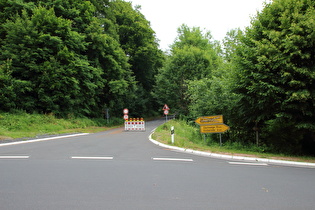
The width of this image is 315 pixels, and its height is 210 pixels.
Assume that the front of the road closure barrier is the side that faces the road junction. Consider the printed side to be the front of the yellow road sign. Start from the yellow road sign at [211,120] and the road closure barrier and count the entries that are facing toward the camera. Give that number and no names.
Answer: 2

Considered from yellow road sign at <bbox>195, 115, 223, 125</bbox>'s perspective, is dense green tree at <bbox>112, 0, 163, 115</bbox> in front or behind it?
behind

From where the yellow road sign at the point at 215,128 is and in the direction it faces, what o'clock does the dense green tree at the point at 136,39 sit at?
The dense green tree is roughly at 5 o'clock from the yellow road sign.

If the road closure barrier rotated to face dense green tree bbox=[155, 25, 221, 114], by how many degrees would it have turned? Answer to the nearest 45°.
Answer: approximately 135° to its left

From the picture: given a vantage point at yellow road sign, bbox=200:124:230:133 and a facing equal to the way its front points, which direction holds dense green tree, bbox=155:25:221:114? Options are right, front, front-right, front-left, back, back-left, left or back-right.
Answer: back

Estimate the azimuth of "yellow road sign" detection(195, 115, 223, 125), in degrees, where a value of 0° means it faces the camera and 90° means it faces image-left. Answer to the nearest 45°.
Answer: approximately 0°

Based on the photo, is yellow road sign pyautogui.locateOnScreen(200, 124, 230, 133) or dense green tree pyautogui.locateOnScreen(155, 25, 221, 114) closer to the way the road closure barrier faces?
the yellow road sign

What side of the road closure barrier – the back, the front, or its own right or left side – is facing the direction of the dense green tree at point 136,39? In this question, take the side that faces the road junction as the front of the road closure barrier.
back

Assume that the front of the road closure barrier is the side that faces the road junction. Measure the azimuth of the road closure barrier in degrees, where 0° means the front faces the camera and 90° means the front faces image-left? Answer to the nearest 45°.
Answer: approximately 0°

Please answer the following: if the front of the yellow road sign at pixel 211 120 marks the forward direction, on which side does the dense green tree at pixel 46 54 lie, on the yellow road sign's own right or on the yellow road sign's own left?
on the yellow road sign's own right
